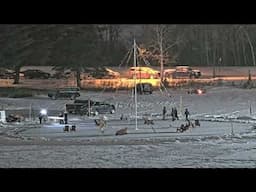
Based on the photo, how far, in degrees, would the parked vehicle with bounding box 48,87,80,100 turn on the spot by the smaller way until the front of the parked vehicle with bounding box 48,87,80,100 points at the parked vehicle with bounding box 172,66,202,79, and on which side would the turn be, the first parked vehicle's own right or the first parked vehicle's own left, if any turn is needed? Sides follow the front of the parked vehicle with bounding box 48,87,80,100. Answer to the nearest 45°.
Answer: approximately 180°

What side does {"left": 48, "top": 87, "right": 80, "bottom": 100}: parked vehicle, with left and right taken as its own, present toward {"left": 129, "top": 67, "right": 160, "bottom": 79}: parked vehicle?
back

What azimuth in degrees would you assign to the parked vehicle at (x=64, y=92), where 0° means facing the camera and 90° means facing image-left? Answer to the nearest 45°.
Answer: approximately 90°
